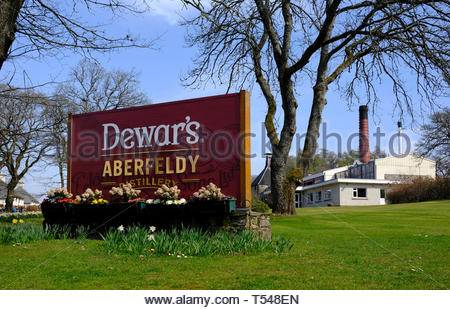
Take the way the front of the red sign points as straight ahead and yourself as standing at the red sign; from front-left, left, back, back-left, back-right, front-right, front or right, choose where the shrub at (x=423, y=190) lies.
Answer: back

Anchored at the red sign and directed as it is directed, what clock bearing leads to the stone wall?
The stone wall is roughly at 9 o'clock from the red sign.

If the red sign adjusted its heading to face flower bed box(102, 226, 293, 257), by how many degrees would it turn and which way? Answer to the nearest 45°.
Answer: approximately 45° to its left

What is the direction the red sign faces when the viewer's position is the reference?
facing the viewer and to the left of the viewer

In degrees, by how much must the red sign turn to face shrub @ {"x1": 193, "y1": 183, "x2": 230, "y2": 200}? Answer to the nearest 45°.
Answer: approximately 90° to its left

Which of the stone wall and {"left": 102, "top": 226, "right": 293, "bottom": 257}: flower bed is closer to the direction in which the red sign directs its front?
the flower bed

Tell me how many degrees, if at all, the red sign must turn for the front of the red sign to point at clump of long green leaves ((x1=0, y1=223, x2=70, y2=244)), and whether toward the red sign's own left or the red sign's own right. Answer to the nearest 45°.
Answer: approximately 45° to the red sign's own right
